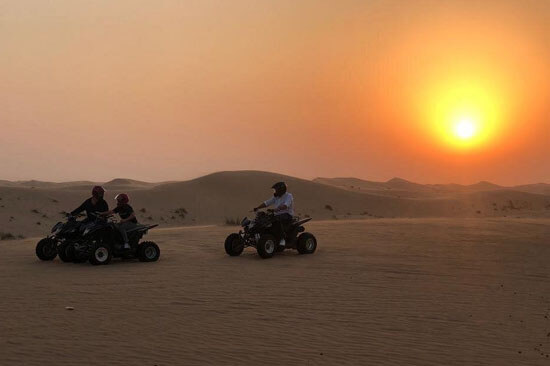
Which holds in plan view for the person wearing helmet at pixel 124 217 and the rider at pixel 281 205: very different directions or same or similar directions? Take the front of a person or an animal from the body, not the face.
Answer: same or similar directions

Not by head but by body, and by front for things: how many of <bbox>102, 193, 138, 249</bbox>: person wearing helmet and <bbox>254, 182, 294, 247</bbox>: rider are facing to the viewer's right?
0

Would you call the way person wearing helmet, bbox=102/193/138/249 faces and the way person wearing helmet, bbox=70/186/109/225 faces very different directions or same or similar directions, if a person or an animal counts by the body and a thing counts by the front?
same or similar directions

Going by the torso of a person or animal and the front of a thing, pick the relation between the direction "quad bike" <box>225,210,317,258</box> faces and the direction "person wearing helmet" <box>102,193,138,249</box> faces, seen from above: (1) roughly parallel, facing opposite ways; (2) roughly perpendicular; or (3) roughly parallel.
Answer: roughly parallel

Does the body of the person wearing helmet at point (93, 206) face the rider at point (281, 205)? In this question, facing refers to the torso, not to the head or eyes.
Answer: no

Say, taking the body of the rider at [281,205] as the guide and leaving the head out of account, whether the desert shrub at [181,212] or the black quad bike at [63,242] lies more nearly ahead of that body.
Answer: the black quad bike

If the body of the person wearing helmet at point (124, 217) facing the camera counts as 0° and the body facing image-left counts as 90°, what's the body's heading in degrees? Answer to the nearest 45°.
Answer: approximately 45°

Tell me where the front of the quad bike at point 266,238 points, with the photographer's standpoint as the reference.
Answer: facing the viewer and to the left of the viewer

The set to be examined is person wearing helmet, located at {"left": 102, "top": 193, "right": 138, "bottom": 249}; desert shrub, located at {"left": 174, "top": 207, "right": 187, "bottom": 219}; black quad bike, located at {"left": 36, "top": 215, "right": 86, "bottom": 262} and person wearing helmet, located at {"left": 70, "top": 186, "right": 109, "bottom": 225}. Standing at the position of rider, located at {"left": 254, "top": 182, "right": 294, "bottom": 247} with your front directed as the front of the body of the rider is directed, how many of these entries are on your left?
0

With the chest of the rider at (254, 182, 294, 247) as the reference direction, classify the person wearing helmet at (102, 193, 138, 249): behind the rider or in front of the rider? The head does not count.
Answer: in front

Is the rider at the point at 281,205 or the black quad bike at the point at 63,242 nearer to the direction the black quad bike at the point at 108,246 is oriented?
the black quad bike

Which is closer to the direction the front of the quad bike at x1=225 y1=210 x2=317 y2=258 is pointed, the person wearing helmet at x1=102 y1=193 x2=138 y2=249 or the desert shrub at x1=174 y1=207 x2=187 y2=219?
the person wearing helmet

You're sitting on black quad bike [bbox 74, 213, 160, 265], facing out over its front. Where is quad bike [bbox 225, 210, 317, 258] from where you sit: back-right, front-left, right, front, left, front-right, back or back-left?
back-left

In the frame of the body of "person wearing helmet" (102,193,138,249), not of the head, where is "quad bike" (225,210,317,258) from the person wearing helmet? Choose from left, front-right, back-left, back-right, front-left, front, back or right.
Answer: back-left
